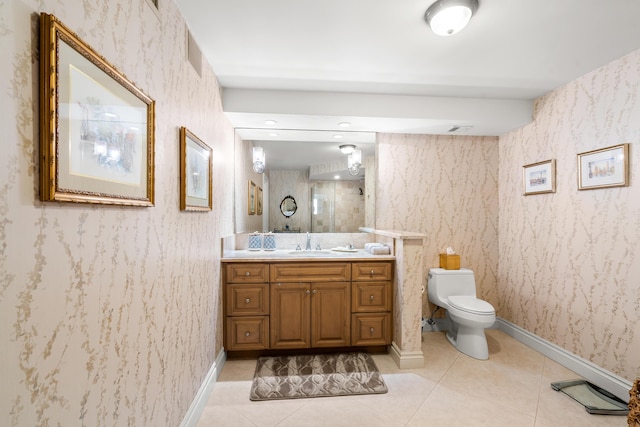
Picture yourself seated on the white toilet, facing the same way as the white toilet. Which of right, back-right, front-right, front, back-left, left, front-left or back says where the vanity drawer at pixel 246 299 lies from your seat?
right

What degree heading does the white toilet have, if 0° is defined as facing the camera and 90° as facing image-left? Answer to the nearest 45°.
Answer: approximately 315°

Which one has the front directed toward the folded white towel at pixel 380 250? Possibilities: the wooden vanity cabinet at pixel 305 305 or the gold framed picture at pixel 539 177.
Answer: the gold framed picture

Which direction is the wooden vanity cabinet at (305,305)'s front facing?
toward the camera

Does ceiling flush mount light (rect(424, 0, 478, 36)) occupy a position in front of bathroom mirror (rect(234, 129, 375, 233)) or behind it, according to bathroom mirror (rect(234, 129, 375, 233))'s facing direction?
in front

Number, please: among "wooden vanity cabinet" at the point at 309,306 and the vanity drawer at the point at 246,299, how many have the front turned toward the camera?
2

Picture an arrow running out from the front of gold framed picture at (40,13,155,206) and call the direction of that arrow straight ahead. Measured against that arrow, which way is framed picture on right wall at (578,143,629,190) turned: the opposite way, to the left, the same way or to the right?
the opposite way

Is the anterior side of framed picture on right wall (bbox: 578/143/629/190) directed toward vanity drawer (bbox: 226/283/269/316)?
yes

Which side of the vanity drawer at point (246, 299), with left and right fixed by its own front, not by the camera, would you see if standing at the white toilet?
left

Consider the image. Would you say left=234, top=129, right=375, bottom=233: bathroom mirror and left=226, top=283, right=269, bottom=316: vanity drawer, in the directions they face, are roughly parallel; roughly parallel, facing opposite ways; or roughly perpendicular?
roughly parallel

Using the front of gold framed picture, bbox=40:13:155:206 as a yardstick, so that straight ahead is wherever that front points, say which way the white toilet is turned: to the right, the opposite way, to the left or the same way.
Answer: to the right

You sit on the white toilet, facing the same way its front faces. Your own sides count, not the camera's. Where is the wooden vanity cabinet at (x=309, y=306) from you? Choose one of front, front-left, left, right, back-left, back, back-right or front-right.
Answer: right

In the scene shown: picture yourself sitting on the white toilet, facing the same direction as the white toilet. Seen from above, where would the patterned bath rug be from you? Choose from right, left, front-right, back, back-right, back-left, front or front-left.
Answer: right

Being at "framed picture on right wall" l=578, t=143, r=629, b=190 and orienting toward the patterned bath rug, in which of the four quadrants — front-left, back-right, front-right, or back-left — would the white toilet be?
front-right

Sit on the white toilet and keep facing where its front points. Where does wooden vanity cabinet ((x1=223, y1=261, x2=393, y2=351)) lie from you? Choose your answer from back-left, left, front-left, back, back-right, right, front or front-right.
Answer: right

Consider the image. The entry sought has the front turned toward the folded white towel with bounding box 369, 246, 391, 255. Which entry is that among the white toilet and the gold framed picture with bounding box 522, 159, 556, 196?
the gold framed picture

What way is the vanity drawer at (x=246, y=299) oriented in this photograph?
toward the camera
